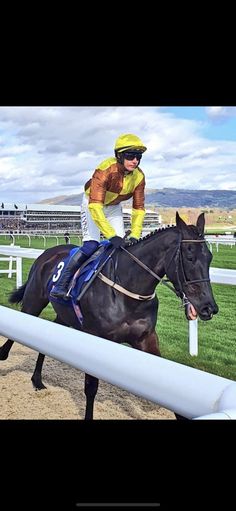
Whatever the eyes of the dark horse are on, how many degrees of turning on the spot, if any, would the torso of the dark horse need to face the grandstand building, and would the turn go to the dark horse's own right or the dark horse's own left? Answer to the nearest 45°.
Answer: approximately 135° to the dark horse's own left

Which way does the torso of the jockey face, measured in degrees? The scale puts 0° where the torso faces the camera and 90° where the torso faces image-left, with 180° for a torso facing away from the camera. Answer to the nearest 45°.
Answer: approximately 315°

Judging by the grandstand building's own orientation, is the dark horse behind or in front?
in front

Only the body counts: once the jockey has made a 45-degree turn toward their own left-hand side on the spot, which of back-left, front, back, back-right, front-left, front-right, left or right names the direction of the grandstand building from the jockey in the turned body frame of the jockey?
left

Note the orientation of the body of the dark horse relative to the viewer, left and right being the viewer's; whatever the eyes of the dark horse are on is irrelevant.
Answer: facing the viewer and to the right of the viewer
